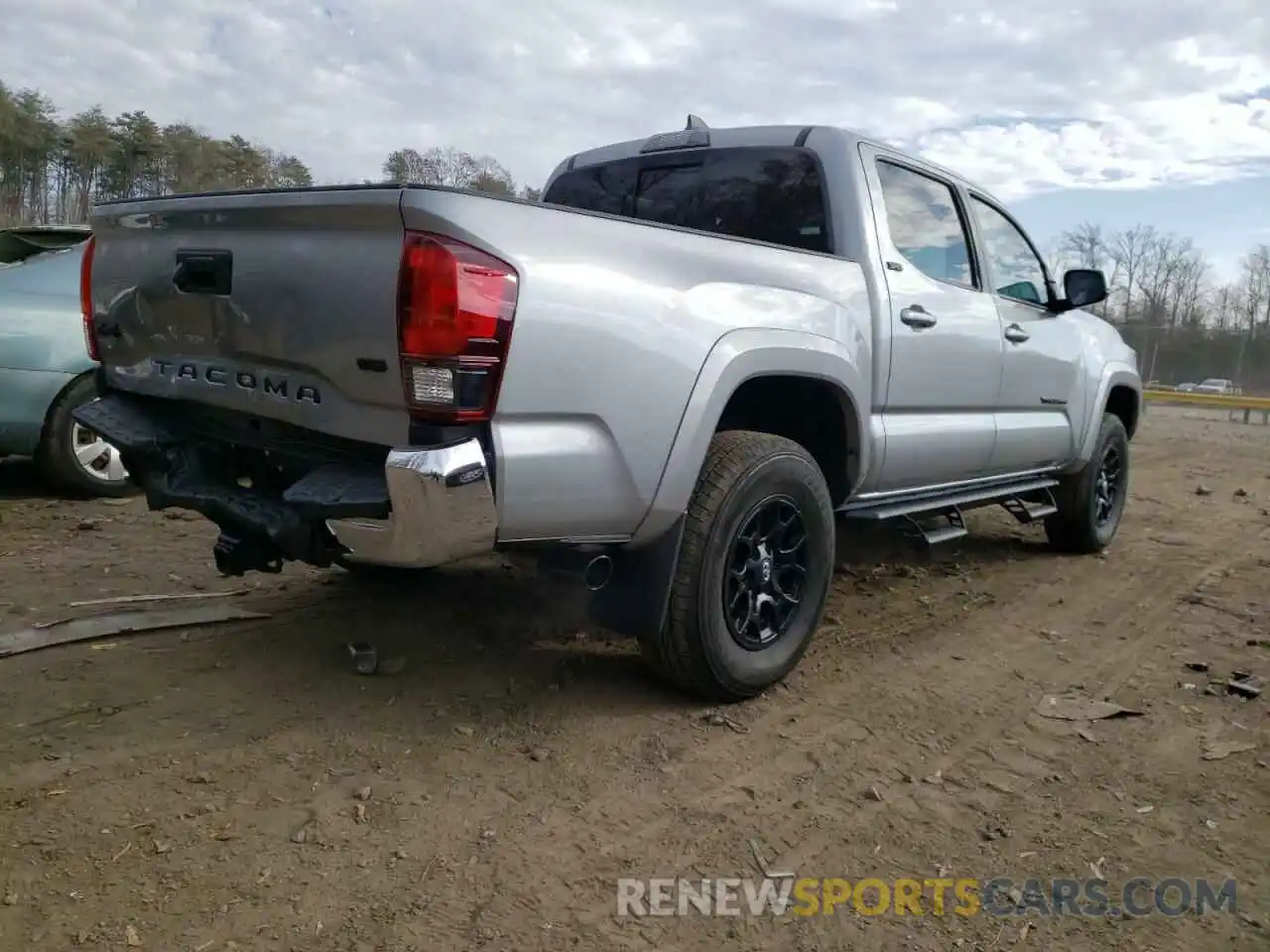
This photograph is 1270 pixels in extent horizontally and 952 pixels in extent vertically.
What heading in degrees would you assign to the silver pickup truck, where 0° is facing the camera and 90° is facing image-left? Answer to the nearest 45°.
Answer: approximately 225°

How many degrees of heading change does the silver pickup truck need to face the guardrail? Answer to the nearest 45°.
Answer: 0° — it already faces it

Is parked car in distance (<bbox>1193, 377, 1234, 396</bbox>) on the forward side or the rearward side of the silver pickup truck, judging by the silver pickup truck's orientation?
on the forward side
